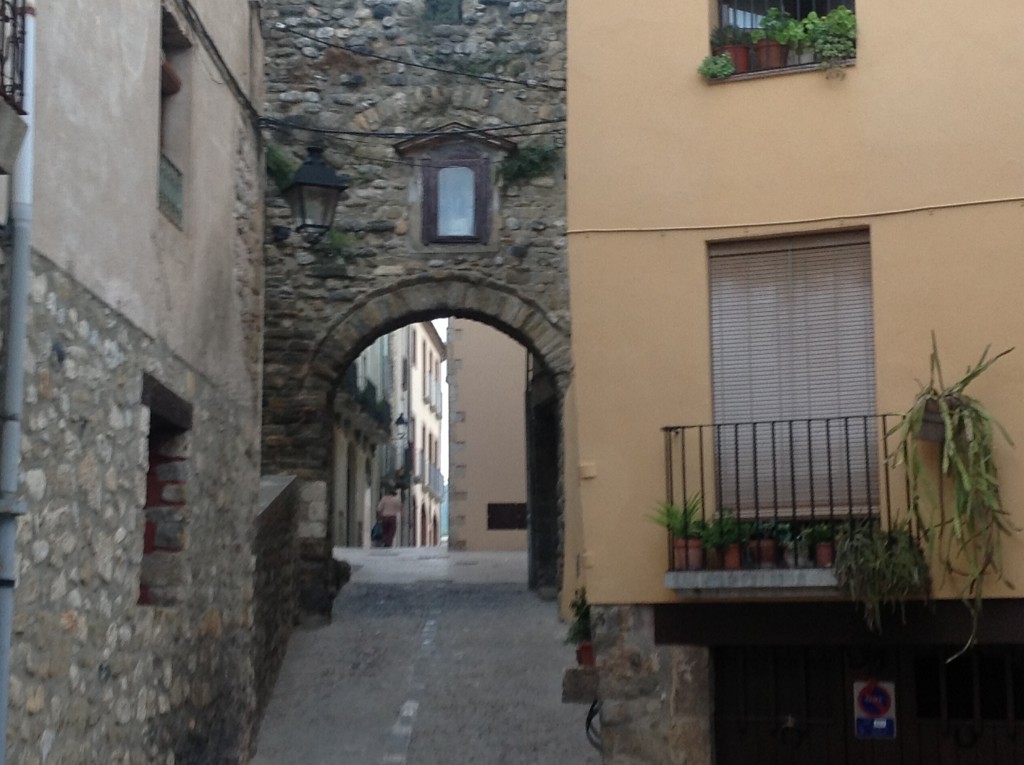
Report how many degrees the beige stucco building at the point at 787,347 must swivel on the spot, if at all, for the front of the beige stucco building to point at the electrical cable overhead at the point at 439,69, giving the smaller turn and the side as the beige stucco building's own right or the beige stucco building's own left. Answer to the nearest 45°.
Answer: approximately 135° to the beige stucco building's own right

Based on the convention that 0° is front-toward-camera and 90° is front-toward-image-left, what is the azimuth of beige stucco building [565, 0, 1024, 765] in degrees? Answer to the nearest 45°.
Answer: approximately 0°
